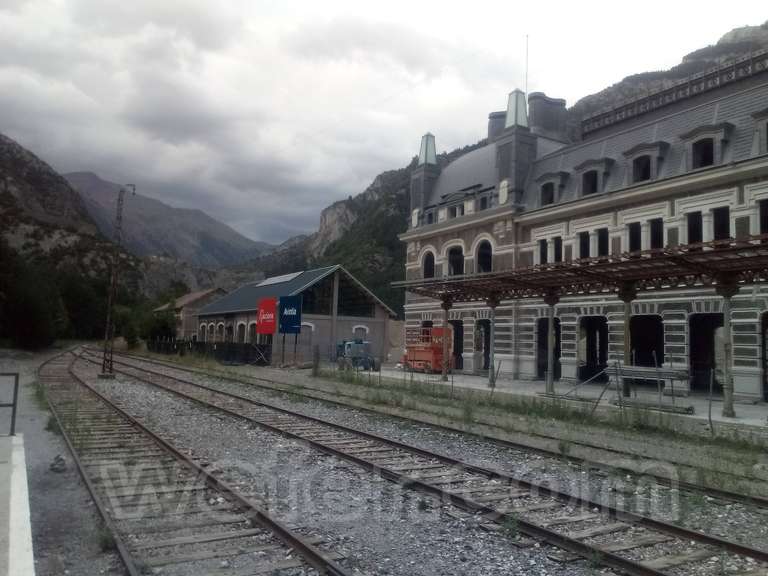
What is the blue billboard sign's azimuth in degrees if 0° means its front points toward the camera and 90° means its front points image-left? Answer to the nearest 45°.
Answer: approximately 0°

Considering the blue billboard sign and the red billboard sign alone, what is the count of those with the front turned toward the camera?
2

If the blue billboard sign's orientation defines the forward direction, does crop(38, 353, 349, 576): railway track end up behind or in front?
in front

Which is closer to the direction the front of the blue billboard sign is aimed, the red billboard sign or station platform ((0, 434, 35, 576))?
the station platform

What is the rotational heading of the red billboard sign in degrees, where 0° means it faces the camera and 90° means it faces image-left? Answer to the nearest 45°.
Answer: approximately 0°

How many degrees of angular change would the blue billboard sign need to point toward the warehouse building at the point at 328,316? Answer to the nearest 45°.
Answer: approximately 135° to its left

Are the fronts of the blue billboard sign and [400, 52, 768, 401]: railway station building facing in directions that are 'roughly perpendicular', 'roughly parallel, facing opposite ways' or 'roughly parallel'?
roughly perpendicular

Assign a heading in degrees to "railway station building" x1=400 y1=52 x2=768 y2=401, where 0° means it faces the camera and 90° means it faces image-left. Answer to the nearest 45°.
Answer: approximately 45°

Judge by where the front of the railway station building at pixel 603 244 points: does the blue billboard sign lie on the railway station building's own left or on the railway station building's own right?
on the railway station building's own right

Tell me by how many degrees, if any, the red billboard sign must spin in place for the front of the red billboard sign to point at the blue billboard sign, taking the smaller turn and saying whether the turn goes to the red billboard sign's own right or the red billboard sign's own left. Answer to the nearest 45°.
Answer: approximately 45° to the red billboard sign's own left

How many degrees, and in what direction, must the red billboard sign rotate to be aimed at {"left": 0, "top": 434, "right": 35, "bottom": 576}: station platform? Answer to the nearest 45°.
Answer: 0° — it already faces it

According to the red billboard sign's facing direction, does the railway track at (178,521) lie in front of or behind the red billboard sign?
in front
